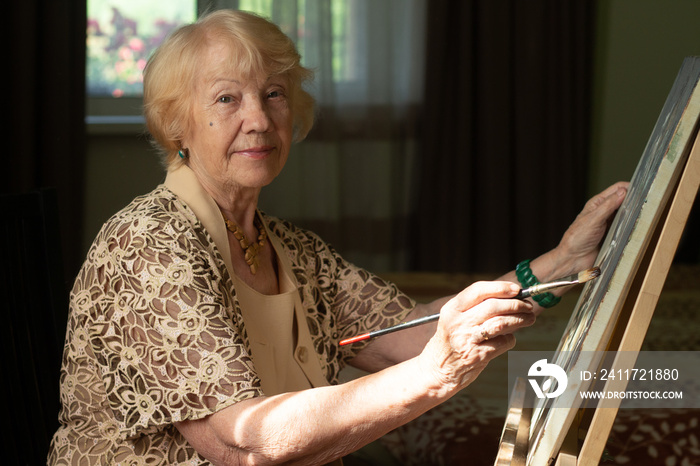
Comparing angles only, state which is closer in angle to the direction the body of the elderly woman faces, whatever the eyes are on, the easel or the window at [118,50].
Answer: the easel

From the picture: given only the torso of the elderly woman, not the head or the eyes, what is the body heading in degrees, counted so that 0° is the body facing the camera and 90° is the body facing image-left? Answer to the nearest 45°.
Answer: approximately 315°

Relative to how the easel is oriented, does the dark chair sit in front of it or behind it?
in front

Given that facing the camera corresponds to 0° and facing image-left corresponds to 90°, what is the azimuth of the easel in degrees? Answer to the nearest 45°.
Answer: approximately 90°

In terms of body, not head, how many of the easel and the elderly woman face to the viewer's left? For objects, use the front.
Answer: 1

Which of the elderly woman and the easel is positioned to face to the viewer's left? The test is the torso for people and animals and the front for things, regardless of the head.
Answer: the easel

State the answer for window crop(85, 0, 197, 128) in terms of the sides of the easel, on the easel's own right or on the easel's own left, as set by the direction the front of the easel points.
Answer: on the easel's own right

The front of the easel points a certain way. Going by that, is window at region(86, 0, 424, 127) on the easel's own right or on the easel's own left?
on the easel's own right
